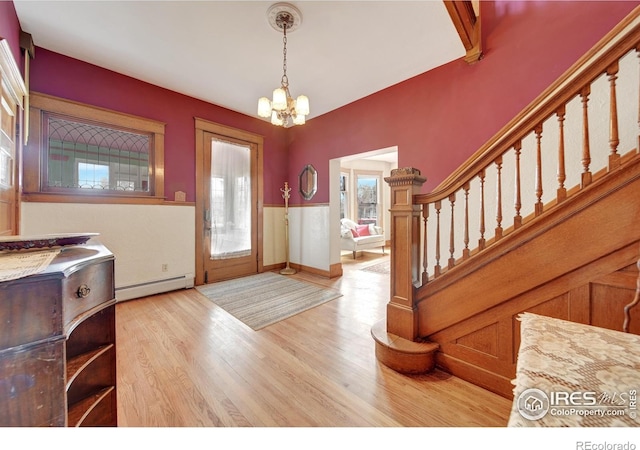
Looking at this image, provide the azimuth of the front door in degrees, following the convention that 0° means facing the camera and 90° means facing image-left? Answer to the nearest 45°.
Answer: approximately 315°

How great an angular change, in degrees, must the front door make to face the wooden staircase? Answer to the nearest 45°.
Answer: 0° — it already faces it

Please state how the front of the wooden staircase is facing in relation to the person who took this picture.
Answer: facing away from the viewer and to the left of the viewer

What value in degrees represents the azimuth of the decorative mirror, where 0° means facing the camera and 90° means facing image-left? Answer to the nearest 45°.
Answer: approximately 45°
